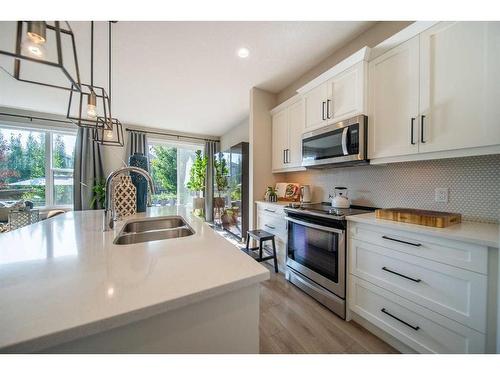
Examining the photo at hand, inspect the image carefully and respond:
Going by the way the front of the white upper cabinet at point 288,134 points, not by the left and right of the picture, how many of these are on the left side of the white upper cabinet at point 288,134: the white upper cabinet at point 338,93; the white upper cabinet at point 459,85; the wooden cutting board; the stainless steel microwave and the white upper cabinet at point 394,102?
5

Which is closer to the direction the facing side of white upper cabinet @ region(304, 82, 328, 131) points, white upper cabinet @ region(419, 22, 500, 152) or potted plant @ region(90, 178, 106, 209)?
the potted plant

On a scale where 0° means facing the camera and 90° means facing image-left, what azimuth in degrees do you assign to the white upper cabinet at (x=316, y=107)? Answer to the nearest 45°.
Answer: approximately 45°

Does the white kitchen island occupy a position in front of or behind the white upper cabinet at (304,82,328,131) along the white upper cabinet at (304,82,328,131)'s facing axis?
in front

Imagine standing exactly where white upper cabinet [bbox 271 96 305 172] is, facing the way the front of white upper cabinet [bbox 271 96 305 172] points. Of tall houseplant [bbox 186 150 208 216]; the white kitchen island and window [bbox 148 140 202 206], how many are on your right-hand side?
2
